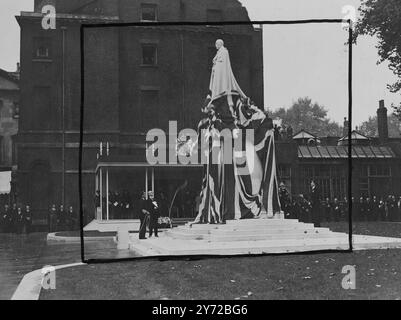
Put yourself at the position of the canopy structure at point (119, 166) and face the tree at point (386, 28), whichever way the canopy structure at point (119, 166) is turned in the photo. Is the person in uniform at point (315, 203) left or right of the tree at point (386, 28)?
right

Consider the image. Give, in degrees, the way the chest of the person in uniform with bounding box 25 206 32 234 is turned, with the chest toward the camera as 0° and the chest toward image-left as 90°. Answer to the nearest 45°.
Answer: approximately 0°

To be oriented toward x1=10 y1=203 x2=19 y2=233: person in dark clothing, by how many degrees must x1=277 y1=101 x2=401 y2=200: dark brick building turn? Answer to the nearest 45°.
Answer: approximately 45° to its right
